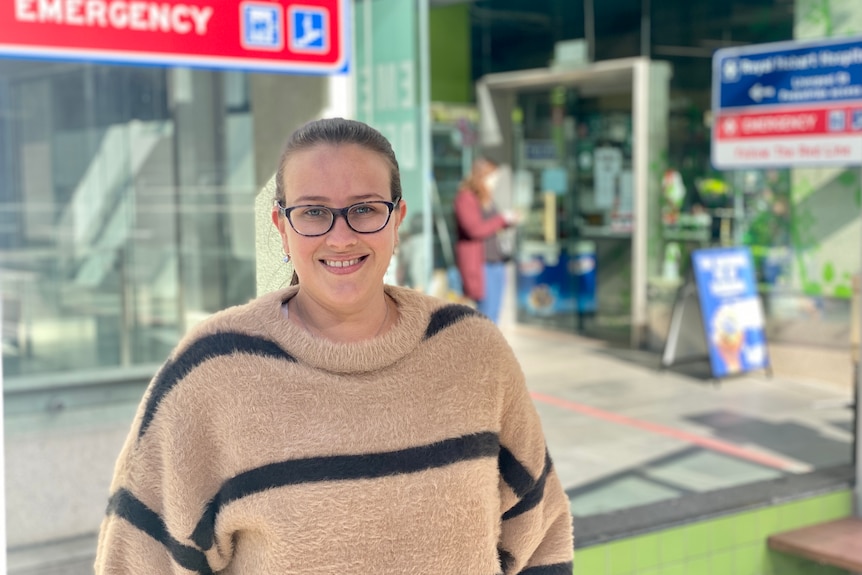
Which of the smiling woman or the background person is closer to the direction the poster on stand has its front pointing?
the smiling woman

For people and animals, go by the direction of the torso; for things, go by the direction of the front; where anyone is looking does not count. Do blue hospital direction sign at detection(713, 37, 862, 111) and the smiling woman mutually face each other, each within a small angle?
no

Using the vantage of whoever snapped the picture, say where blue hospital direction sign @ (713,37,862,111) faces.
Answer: facing the viewer

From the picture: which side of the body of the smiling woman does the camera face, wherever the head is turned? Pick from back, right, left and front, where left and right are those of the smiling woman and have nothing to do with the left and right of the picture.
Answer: front

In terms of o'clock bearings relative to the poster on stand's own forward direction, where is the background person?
The background person is roughly at 4 o'clock from the poster on stand.

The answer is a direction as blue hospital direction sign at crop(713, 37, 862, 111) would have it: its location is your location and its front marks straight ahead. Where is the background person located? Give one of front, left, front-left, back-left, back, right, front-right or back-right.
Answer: right

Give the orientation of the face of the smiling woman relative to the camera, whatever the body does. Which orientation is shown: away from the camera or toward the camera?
toward the camera

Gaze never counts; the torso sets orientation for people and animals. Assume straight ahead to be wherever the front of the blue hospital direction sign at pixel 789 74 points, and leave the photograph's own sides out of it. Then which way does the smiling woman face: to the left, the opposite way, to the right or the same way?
the same way

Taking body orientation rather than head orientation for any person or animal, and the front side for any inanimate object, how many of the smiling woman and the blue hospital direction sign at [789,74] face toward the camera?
2

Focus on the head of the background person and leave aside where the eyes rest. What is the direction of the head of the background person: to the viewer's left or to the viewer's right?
to the viewer's right

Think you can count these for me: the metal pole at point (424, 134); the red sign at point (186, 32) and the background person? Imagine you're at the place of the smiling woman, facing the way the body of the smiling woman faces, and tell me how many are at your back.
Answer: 3

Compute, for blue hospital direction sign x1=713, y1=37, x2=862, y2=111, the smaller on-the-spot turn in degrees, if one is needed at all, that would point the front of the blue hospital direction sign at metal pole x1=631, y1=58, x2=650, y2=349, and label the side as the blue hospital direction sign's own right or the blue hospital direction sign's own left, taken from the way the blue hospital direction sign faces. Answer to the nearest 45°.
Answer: approximately 135° to the blue hospital direction sign's own right

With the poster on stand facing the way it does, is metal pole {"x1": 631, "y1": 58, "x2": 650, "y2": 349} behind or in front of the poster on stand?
behind

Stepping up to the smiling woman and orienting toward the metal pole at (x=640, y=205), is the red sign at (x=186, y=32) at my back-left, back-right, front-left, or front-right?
front-left

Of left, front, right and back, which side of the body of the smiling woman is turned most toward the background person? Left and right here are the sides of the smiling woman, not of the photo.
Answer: back
